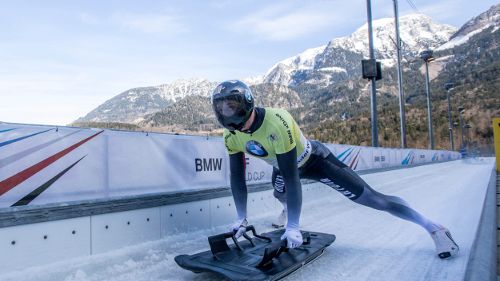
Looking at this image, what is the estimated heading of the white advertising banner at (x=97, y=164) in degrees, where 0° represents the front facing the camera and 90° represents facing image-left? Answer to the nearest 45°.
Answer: approximately 315°

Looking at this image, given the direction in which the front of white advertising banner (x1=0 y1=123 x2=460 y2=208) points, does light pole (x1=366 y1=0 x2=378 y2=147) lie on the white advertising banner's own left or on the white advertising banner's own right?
on the white advertising banner's own left
